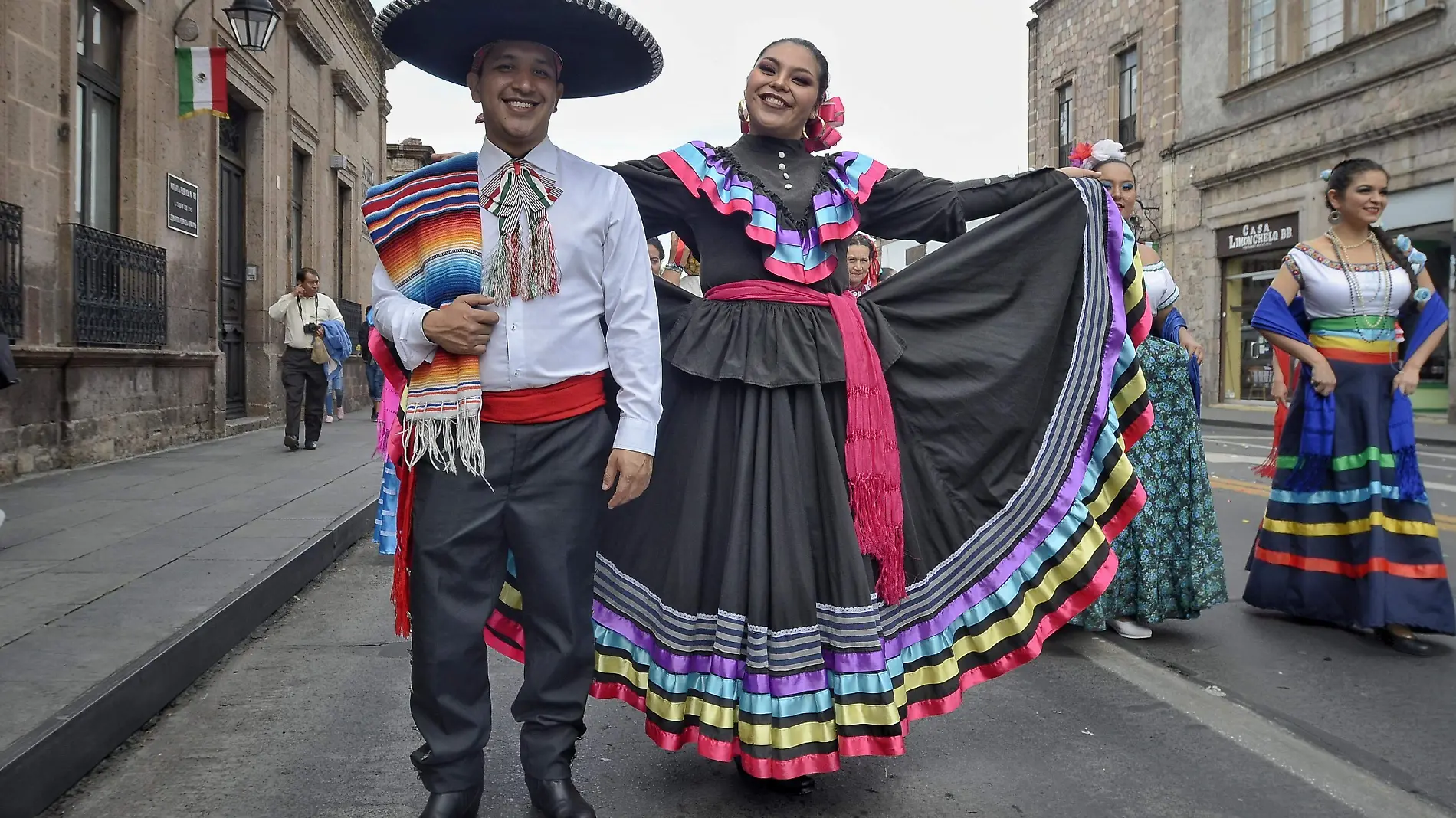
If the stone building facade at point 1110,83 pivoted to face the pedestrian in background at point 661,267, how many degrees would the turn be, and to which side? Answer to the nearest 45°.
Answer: approximately 45° to its left

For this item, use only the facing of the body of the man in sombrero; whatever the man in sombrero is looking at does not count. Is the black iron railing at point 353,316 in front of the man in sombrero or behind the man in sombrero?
behind

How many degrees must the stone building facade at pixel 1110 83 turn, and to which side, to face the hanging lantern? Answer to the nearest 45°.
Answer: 0° — it already faces it

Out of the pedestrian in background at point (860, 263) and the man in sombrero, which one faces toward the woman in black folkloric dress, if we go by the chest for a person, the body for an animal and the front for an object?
the pedestrian in background

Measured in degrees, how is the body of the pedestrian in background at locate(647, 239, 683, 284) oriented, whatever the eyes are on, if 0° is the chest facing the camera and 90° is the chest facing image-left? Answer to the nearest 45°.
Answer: approximately 0°

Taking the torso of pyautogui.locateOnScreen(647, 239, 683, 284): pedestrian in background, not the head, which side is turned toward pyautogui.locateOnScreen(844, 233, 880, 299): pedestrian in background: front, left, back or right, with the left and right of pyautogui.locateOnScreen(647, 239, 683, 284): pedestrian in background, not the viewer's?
left

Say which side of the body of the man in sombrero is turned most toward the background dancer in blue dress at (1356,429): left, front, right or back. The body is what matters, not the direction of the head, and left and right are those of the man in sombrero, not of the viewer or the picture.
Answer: left

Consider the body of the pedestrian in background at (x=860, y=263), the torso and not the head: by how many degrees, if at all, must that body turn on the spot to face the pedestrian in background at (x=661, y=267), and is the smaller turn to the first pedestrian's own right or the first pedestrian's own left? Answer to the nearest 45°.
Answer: approximately 90° to the first pedestrian's own right
